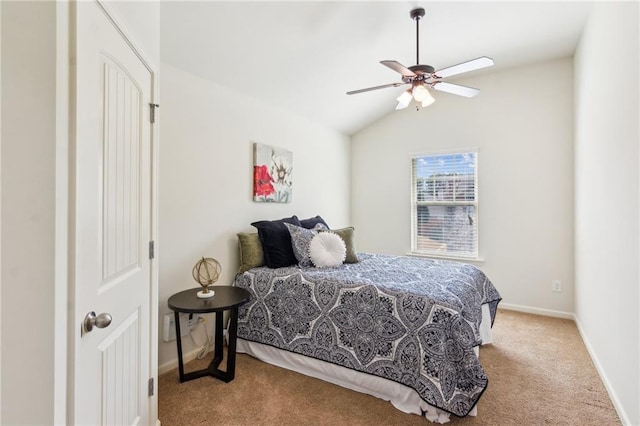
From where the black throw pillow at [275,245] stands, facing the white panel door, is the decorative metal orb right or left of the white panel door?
right

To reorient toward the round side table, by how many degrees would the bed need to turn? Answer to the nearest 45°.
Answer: approximately 135° to its right

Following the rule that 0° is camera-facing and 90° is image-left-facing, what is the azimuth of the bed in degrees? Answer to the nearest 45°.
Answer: approximately 315°

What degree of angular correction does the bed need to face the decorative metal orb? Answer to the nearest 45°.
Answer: approximately 135° to its right
